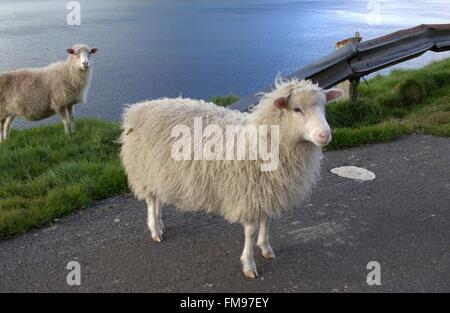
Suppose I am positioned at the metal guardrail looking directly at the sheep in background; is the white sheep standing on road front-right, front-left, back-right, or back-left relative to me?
front-left

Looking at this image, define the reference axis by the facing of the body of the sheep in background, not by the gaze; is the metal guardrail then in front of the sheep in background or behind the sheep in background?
in front

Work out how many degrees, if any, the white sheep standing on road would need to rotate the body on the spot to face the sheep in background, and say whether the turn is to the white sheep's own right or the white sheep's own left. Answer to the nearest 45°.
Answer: approximately 180°

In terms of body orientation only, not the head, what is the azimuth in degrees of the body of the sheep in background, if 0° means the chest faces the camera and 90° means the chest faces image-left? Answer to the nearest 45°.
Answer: approximately 270°

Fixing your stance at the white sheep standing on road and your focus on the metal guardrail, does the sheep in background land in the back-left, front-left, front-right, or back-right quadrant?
front-left

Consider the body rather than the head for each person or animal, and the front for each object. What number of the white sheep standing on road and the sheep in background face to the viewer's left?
0

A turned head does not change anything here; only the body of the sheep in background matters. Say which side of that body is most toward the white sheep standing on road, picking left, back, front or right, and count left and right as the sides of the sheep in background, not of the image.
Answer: right

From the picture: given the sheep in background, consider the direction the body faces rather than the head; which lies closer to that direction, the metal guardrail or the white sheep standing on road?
the metal guardrail

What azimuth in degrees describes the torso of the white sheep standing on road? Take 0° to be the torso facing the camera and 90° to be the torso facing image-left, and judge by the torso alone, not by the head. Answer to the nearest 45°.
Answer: approximately 315°

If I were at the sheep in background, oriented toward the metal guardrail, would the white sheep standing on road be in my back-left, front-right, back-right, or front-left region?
front-right

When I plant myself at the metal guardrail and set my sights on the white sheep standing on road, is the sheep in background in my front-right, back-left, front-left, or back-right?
front-right

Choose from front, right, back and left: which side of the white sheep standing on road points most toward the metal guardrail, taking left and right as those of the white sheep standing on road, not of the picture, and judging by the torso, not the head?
left
